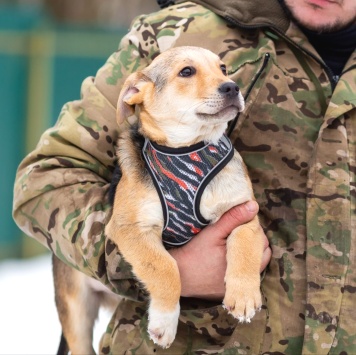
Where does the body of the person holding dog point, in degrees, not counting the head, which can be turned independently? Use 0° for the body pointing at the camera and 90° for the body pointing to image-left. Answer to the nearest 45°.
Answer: approximately 0°
